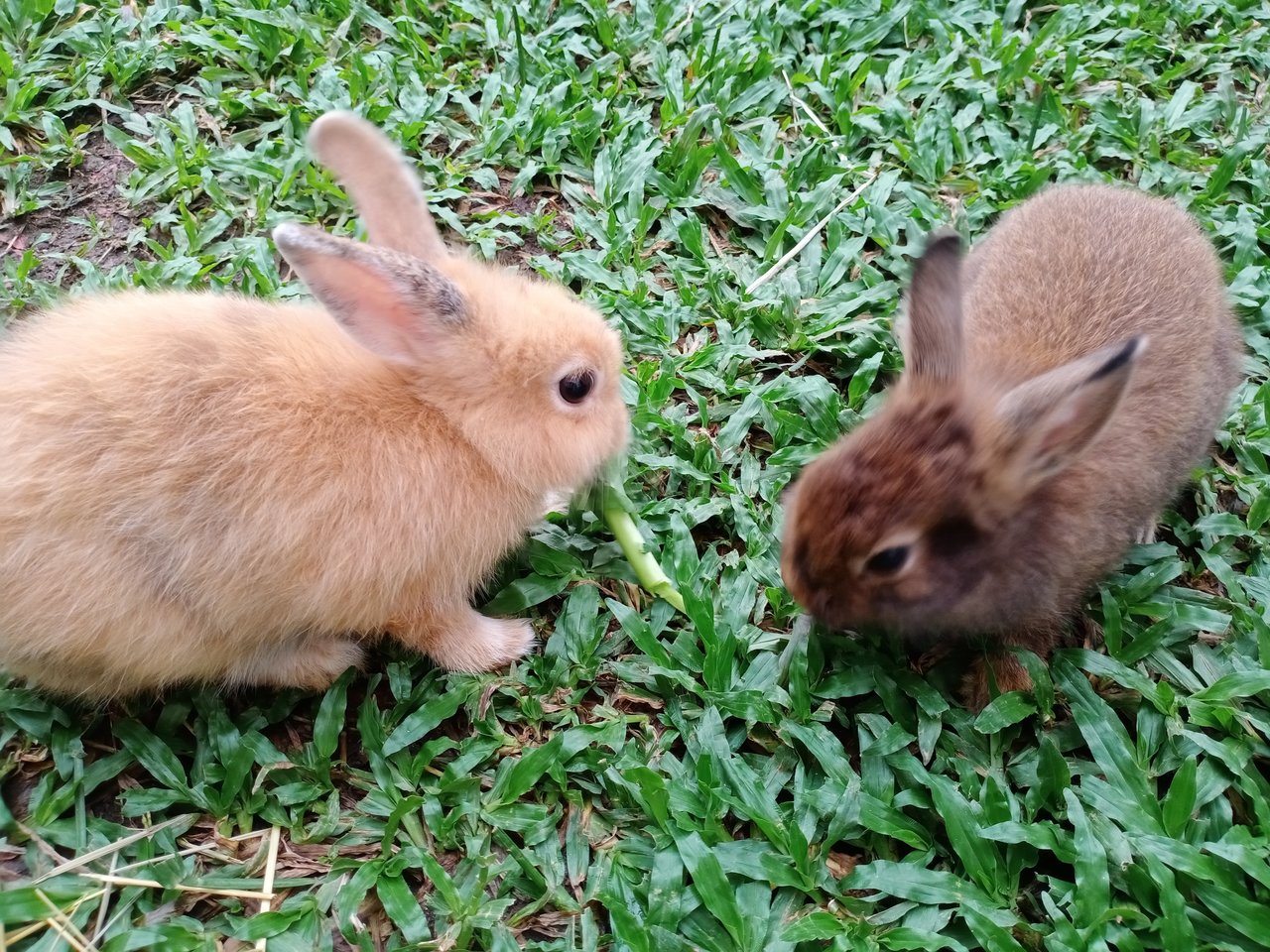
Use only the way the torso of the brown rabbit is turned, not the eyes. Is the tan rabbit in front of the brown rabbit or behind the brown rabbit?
in front

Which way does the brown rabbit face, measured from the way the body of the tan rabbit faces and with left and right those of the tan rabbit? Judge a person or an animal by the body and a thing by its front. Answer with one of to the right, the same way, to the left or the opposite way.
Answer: the opposite way

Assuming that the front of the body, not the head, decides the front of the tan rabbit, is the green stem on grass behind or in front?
in front

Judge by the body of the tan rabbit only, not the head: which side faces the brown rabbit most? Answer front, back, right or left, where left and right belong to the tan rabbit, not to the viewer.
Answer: front

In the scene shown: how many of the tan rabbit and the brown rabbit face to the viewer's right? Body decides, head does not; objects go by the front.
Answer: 1

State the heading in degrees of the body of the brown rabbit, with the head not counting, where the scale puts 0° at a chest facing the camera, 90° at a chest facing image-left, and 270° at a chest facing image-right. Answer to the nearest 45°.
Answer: approximately 45°

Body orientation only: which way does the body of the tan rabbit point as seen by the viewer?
to the viewer's right
